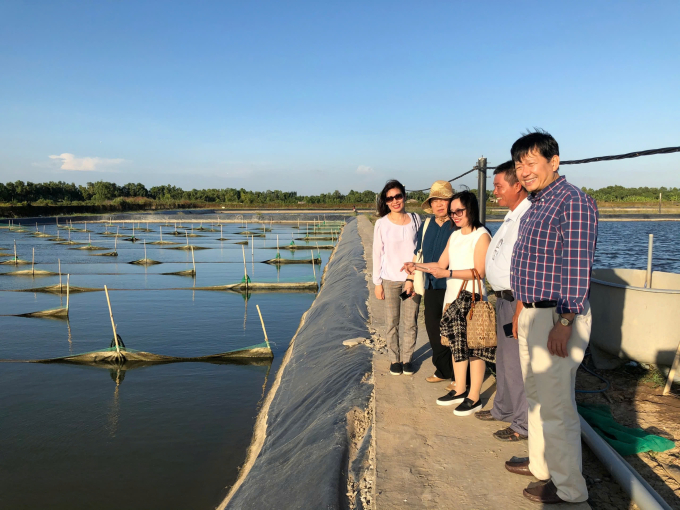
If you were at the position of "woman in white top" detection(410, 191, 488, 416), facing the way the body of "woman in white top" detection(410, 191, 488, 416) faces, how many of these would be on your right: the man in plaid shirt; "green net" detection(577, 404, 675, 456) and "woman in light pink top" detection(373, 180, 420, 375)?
1

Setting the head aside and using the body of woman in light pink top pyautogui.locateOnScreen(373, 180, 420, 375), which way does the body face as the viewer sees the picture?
toward the camera

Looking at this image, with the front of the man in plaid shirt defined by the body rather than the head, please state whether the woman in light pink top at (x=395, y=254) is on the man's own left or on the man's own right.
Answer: on the man's own right

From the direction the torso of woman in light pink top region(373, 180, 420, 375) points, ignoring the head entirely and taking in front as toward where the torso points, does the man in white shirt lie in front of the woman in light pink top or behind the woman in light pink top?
in front

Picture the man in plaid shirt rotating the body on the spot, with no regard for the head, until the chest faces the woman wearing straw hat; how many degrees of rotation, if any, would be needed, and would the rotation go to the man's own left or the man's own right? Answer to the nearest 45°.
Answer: approximately 90° to the man's own right

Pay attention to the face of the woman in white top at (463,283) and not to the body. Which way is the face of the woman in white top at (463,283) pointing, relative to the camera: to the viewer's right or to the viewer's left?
to the viewer's left

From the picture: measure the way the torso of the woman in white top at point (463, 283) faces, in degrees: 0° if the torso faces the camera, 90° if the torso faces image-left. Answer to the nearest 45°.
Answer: approximately 45°

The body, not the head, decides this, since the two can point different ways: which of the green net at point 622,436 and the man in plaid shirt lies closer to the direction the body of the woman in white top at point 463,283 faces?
the man in plaid shirt

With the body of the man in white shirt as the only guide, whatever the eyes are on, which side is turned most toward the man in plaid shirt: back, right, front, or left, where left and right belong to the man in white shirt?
left
